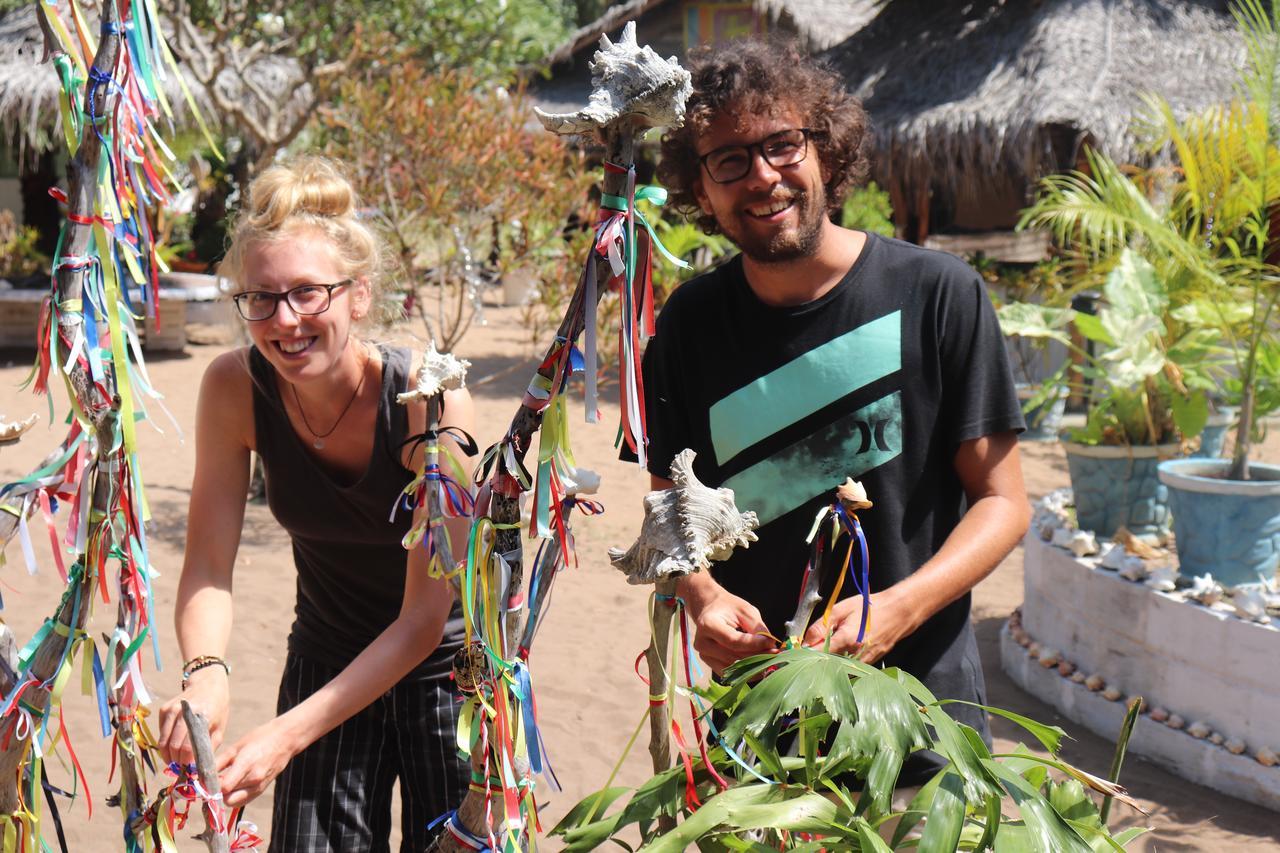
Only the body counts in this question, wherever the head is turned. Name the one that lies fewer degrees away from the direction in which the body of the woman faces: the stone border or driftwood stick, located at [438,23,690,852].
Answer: the driftwood stick

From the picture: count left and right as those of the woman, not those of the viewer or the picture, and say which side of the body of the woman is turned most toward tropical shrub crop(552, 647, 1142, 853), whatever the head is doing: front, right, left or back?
left

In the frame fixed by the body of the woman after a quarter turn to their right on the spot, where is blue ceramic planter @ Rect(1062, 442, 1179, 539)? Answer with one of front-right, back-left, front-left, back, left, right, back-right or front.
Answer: right

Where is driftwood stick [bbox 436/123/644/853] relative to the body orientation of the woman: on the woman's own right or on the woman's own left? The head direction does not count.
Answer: on the woman's own left

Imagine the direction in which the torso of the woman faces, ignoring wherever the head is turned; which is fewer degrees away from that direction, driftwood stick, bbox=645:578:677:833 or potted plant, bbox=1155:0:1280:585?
the driftwood stick

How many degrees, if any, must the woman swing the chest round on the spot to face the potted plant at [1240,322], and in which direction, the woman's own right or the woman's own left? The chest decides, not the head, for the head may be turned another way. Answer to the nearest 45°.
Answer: approximately 180°

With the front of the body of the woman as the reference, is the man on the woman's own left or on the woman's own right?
on the woman's own left

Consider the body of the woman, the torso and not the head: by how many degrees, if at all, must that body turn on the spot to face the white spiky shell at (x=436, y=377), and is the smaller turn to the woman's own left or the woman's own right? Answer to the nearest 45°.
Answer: approximately 45° to the woman's own left

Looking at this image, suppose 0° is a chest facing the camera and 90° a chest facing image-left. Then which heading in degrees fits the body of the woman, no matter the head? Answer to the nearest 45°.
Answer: approximately 45°

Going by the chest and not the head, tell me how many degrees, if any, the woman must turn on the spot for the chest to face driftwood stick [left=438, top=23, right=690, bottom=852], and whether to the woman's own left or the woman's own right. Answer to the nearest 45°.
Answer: approximately 45° to the woman's own left

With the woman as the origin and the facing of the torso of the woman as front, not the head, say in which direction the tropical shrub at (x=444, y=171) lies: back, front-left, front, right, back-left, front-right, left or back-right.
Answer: back-right

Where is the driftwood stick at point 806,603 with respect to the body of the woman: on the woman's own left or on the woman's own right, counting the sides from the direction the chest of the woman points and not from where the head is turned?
on the woman's own left

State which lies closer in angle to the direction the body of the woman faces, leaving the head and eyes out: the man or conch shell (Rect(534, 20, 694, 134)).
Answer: the conch shell

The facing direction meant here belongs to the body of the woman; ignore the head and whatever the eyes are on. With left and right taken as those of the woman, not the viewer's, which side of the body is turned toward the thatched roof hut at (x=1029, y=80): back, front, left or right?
back
